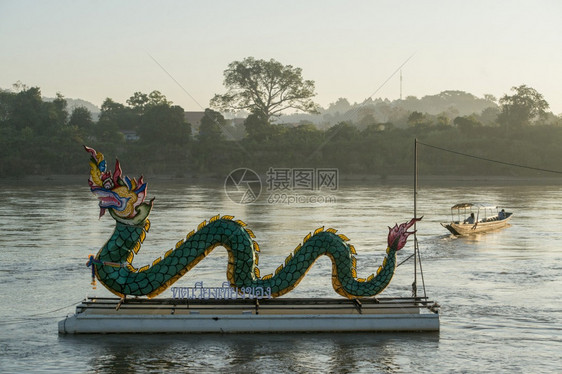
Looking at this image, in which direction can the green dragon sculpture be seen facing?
to the viewer's left
